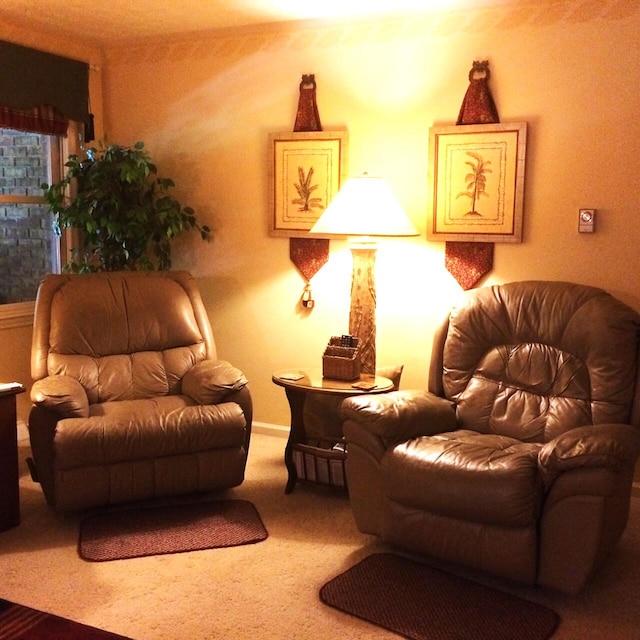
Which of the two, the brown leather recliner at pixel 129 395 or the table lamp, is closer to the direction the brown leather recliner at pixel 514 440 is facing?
the brown leather recliner

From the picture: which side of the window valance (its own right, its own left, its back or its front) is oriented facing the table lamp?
front

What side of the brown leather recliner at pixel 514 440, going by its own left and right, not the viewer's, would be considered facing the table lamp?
right

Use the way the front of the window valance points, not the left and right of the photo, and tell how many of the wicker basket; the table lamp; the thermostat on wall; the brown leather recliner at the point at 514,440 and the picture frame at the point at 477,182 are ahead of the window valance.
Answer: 5

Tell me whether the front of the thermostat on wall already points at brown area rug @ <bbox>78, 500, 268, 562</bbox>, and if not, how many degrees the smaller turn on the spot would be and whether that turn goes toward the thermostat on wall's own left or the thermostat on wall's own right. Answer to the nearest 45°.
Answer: approximately 45° to the thermostat on wall's own right

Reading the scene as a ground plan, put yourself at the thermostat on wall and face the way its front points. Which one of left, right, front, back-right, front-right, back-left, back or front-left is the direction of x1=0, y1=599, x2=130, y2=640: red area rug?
front-right

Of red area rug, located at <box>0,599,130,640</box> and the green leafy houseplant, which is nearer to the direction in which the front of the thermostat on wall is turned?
the red area rug

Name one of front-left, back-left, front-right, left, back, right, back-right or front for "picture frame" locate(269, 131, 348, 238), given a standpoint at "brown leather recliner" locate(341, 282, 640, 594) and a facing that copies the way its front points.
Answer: right

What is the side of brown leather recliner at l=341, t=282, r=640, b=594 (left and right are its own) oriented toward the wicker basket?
right

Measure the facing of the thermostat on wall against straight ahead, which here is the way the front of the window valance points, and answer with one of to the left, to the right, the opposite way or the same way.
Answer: to the right

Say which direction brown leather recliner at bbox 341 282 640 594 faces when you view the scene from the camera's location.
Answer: facing the viewer and to the left of the viewer

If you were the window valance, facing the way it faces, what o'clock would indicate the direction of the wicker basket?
The wicker basket is roughly at 12 o'clock from the window valance.

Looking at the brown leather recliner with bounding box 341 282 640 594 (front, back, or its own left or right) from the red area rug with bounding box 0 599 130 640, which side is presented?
front

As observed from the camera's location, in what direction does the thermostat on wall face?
facing the viewer

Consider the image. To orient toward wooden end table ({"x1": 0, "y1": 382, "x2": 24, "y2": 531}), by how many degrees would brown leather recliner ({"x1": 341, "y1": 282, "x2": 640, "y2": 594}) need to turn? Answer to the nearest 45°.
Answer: approximately 45° to its right

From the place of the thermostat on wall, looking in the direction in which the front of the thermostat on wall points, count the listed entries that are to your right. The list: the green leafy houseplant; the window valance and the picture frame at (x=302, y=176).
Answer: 3
